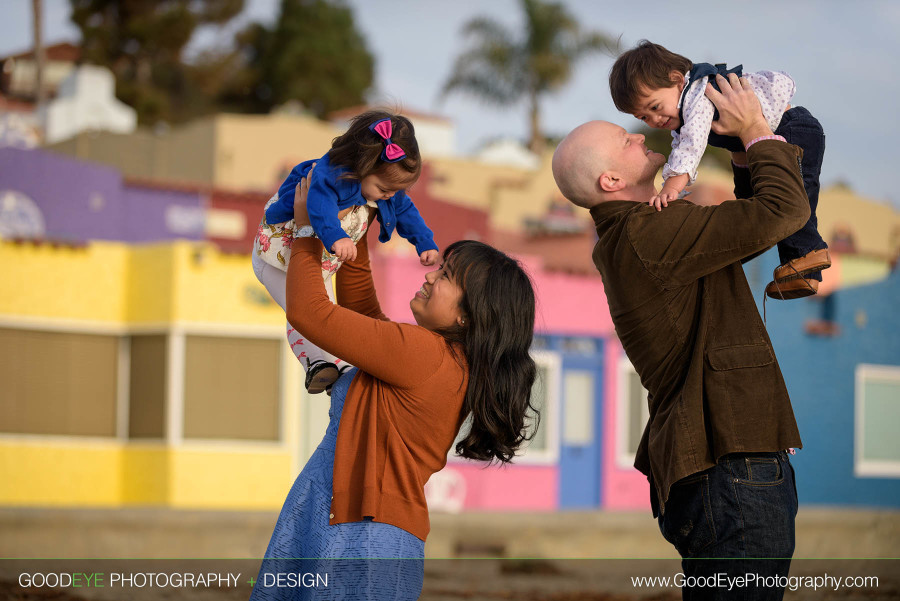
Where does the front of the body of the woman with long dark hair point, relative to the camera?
to the viewer's left

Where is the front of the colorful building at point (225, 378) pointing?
toward the camera

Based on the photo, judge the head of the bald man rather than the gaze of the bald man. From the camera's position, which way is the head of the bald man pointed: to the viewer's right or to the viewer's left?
to the viewer's right

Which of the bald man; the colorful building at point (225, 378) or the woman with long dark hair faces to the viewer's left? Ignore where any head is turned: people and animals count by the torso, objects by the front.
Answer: the woman with long dark hair

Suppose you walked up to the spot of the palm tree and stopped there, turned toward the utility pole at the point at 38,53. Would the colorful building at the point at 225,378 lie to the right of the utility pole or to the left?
left

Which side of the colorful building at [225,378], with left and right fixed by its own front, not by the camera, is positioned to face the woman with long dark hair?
front

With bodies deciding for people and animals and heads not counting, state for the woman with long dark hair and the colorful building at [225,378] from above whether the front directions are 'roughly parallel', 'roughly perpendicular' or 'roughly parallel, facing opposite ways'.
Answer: roughly perpendicular

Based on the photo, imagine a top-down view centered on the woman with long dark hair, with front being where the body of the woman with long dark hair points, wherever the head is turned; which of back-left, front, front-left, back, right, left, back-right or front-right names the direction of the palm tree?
right

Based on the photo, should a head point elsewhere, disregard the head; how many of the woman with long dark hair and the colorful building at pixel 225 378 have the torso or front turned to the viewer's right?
0

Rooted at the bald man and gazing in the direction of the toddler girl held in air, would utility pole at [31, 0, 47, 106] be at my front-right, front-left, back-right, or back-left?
front-right

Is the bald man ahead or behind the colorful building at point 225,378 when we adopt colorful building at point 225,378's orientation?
ahead

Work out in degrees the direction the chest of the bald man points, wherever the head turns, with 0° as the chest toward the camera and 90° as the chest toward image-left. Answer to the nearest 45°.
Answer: approximately 270°

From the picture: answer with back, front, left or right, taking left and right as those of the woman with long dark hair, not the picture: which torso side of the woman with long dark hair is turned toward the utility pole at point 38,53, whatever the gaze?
right

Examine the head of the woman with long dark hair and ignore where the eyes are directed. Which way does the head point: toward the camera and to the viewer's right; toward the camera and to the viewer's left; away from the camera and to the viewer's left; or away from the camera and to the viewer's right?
toward the camera and to the viewer's left
